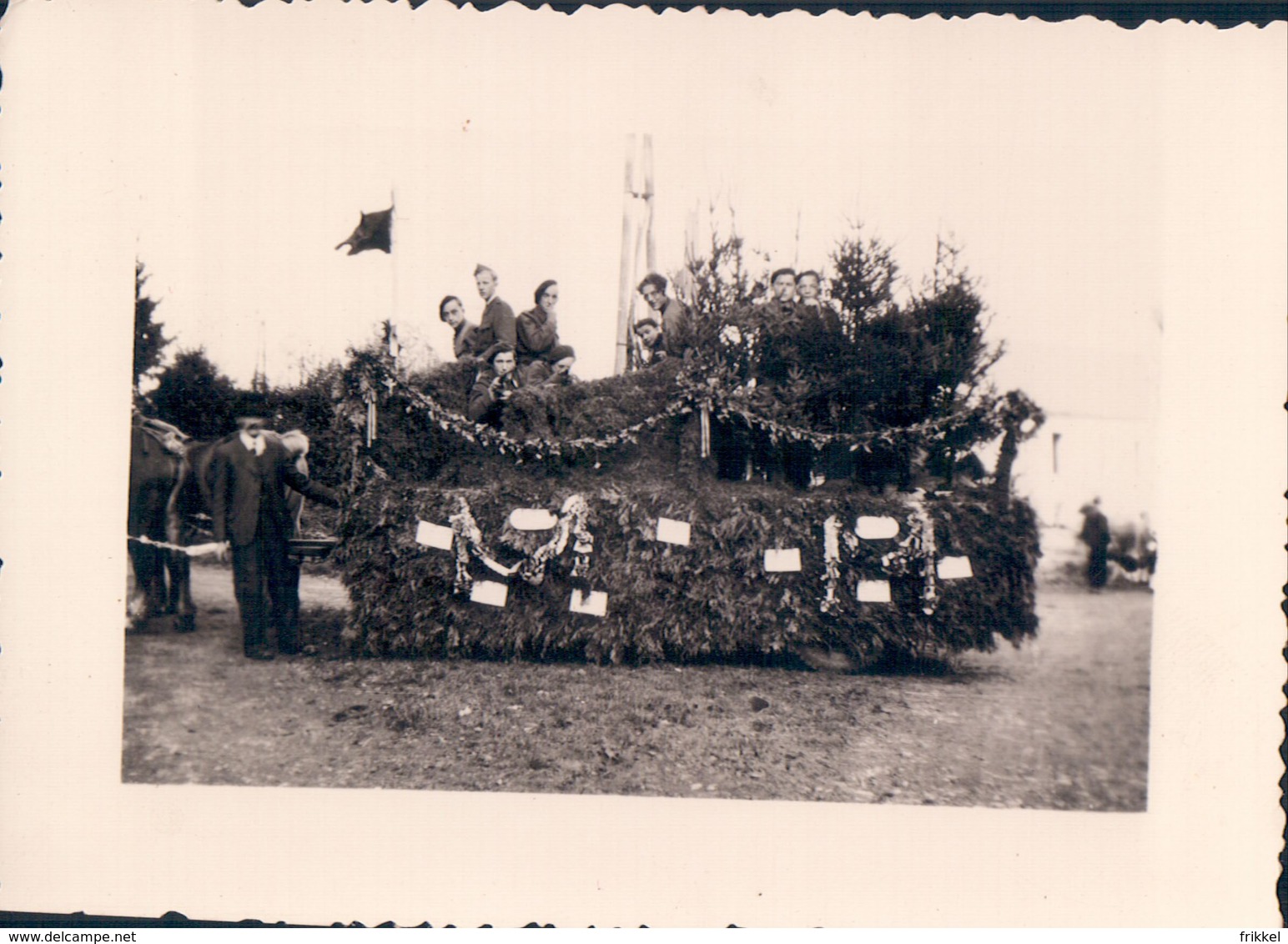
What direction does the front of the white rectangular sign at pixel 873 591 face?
toward the camera

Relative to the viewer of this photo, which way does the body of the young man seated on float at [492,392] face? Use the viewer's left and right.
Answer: facing the viewer and to the right of the viewer

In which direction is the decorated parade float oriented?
to the viewer's left

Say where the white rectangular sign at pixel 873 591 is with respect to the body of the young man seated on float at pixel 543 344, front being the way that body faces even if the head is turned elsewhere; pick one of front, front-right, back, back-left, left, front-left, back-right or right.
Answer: front-left

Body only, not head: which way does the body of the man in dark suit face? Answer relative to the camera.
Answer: toward the camera
